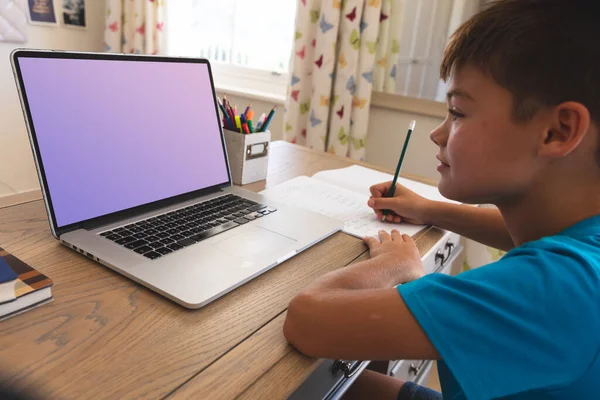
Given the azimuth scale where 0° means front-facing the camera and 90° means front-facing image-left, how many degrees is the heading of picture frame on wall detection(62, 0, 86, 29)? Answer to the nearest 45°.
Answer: approximately 315°

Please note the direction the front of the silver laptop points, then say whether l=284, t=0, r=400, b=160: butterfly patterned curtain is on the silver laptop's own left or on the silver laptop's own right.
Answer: on the silver laptop's own left

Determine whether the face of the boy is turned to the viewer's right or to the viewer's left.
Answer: to the viewer's left

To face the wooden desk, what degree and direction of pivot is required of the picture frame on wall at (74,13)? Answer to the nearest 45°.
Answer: approximately 45° to its right

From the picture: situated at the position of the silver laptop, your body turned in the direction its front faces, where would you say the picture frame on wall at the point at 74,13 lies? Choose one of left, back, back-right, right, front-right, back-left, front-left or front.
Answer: back-left
